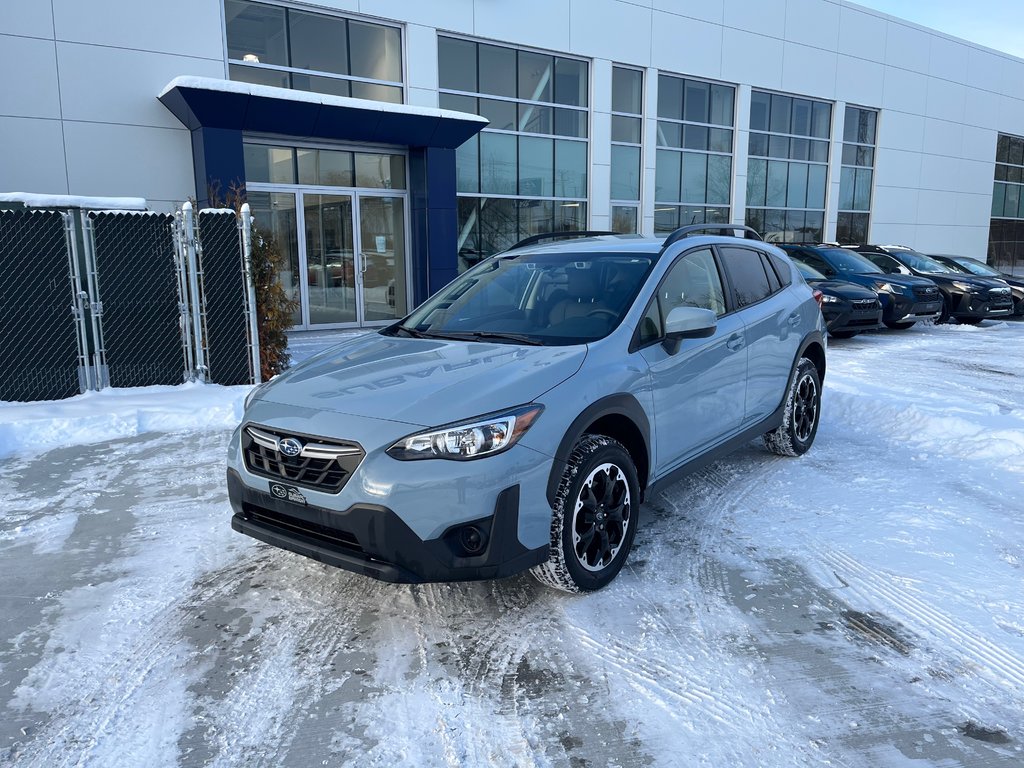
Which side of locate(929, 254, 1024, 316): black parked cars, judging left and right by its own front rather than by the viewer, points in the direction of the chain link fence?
right

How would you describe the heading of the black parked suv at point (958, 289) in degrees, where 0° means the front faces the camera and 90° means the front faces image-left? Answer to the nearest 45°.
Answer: approximately 315°

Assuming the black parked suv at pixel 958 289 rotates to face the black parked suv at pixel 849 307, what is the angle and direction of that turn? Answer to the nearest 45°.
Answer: approximately 45° to its right

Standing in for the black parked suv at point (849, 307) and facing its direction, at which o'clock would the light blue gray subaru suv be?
The light blue gray subaru suv is roughly at 2 o'clock from the black parked suv.

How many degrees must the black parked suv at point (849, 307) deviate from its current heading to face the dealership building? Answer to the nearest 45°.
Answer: approximately 135° to its right

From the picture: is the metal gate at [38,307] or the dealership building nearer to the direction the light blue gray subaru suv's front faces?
the metal gate

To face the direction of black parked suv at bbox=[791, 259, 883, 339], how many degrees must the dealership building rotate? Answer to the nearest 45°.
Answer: approximately 45° to its left

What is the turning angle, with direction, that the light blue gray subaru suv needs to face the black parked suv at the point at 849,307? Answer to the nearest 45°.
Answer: approximately 180°

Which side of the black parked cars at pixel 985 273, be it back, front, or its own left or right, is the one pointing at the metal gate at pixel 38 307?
right

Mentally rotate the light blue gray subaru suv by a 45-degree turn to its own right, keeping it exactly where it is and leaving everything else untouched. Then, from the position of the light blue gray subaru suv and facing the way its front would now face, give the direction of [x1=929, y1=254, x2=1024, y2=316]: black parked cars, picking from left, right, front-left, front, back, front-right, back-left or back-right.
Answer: back-right
